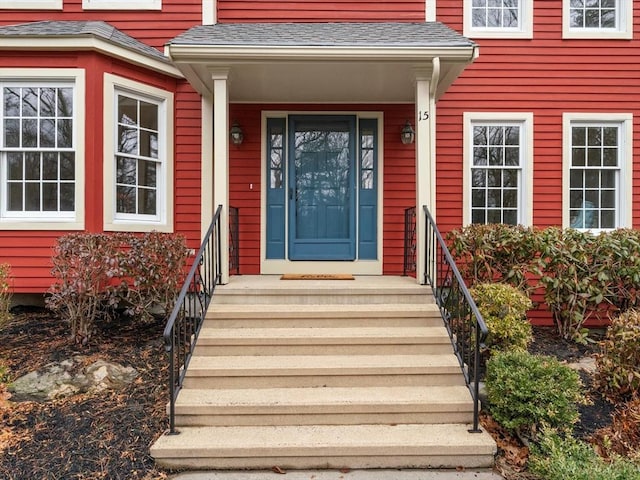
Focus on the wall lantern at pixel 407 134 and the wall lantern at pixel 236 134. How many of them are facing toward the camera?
2

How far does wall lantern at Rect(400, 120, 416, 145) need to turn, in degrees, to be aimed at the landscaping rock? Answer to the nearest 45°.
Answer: approximately 45° to its right

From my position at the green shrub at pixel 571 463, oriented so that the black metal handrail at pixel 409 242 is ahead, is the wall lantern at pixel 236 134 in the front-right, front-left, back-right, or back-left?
front-left

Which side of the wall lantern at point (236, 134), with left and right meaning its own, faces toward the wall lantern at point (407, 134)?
left

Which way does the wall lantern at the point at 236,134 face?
toward the camera

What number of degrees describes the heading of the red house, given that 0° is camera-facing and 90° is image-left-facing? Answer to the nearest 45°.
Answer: approximately 0°

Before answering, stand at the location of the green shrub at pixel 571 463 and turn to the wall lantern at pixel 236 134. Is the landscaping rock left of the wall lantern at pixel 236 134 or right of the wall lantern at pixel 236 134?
left

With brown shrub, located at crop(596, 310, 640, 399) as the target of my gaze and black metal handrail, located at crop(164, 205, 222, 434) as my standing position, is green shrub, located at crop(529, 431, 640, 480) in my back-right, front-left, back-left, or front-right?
front-right

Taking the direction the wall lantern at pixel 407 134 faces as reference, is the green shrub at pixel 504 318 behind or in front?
in front

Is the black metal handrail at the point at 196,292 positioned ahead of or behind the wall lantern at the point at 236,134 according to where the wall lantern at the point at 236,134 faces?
ahead
